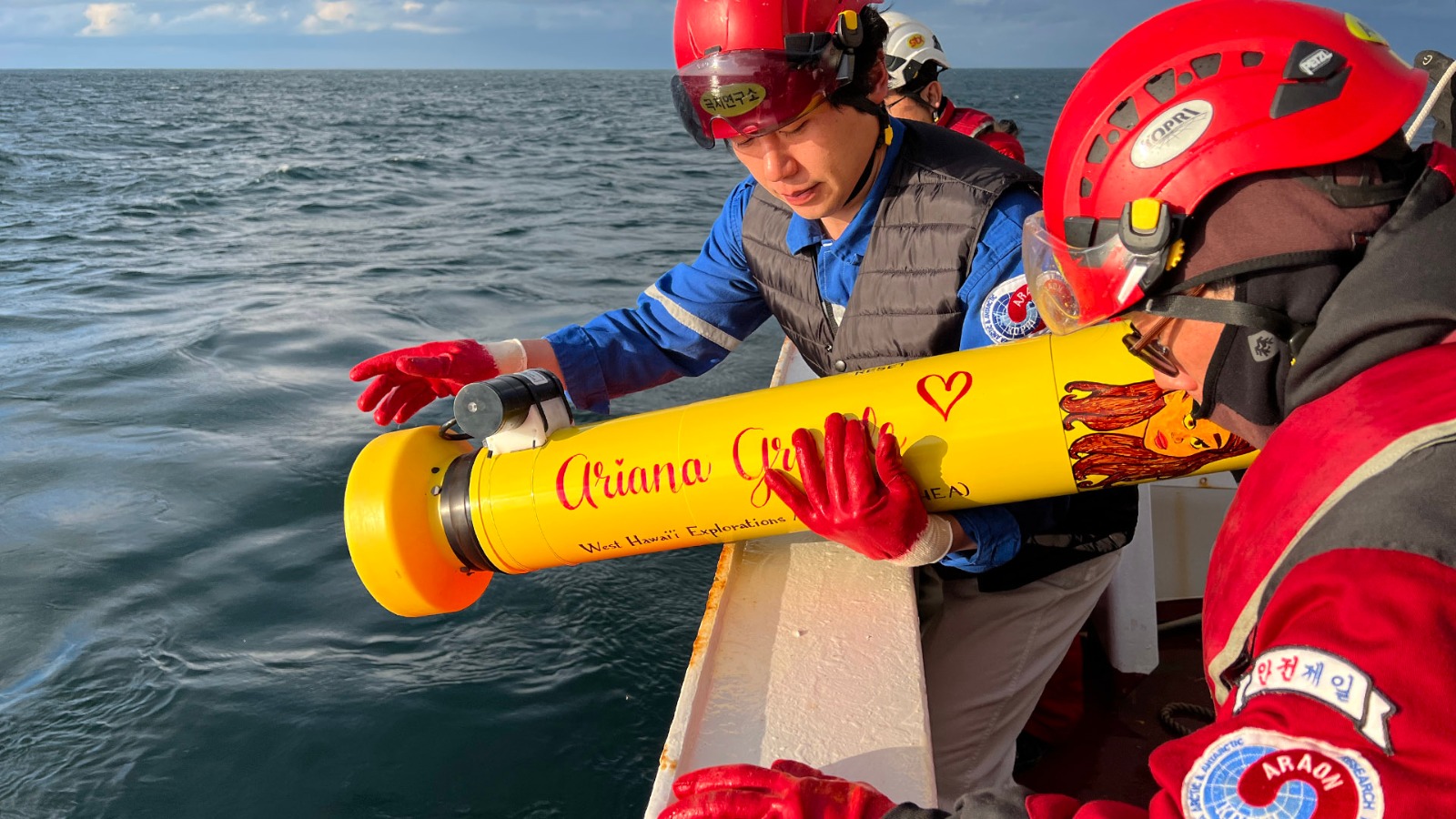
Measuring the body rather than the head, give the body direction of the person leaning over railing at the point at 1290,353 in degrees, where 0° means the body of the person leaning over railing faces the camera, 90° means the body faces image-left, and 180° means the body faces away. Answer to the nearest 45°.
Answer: approximately 90°

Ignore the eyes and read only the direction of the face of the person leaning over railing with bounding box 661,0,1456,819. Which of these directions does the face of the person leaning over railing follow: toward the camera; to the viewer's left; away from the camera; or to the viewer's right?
to the viewer's left
